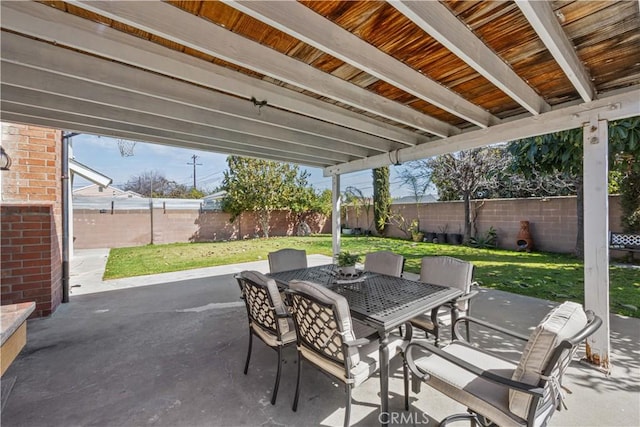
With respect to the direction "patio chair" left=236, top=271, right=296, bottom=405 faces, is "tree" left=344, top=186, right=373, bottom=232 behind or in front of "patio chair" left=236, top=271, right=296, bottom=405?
in front

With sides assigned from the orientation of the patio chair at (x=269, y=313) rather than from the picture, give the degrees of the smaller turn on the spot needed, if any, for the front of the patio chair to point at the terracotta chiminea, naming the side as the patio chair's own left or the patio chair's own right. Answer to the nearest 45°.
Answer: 0° — it already faces it

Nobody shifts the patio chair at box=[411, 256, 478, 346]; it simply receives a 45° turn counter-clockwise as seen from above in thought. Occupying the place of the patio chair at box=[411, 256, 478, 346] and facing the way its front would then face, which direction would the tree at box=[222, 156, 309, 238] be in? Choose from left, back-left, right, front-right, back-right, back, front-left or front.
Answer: back-right

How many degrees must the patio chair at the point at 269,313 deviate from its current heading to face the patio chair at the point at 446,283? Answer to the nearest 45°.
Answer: approximately 45° to its right

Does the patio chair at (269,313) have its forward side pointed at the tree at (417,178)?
yes

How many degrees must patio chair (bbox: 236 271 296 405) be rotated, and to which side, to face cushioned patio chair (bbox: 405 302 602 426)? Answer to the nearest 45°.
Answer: approximately 90° to its right

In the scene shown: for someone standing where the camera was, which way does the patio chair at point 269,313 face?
facing away from the viewer and to the right of the viewer

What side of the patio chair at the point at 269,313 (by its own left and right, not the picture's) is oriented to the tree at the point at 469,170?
front

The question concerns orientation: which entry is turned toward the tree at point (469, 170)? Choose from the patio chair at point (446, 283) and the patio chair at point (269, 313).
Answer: the patio chair at point (269, 313)

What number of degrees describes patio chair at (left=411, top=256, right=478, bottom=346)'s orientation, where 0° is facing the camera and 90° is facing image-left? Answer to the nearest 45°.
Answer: approximately 45°

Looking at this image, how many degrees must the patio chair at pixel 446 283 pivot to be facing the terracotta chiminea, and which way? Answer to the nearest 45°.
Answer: approximately 135° to its right

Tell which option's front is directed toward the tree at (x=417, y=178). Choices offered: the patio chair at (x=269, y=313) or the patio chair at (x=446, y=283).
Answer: the patio chair at (x=269, y=313)

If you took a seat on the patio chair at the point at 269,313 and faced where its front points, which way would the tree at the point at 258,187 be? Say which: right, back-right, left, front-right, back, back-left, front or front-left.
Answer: front-left

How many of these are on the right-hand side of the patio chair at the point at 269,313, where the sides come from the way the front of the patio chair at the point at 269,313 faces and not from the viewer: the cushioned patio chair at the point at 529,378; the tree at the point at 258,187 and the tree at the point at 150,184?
1

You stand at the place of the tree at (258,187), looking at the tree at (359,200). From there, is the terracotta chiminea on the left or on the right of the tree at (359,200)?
right

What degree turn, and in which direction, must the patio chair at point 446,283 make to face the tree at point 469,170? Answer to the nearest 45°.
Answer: approximately 135° to its right
